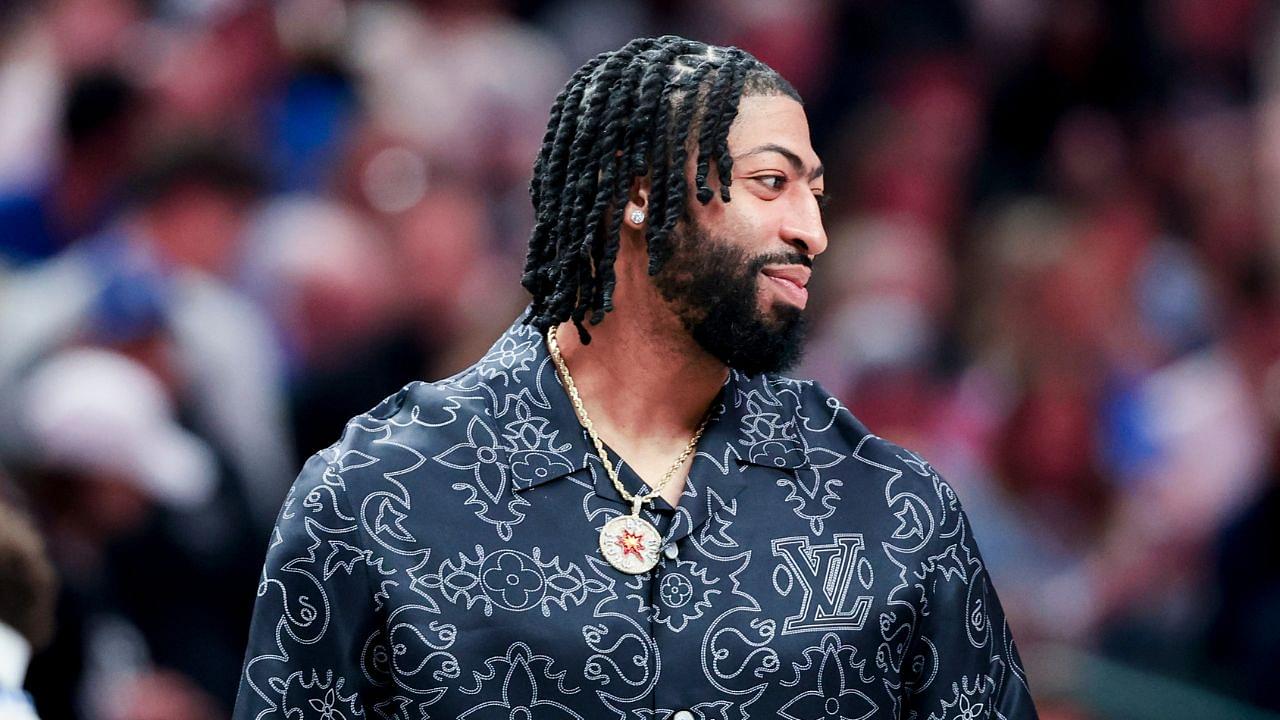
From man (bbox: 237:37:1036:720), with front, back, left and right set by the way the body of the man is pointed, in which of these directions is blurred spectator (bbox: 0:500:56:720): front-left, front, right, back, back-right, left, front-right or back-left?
back-right

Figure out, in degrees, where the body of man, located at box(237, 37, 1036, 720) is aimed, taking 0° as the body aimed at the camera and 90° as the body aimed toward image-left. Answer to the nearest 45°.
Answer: approximately 0°

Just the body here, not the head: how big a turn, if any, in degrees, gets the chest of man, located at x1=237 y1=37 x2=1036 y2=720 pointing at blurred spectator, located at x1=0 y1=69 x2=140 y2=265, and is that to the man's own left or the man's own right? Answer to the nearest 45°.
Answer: approximately 135° to the man's own right

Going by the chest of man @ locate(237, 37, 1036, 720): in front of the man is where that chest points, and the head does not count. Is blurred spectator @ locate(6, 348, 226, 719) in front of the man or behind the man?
behind

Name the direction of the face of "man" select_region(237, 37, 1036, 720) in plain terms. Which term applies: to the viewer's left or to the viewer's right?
to the viewer's right

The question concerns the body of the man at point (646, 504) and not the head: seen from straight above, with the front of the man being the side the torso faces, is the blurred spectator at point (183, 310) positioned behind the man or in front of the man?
behind
